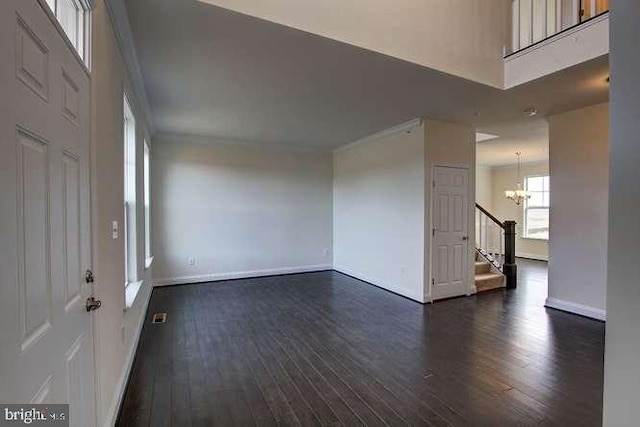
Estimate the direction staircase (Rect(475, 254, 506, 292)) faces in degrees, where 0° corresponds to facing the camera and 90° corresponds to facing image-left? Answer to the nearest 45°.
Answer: approximately 315°

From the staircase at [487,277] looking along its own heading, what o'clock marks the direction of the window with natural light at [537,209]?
The window with natural light is roughly at 8 o'clock from the staircase.

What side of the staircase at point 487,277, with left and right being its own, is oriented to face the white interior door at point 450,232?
right

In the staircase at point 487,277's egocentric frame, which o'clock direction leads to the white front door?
The white front door is roughly at 2 o'clock from the staircase.

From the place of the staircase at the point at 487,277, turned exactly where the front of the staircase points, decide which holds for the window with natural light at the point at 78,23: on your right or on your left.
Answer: on your right
